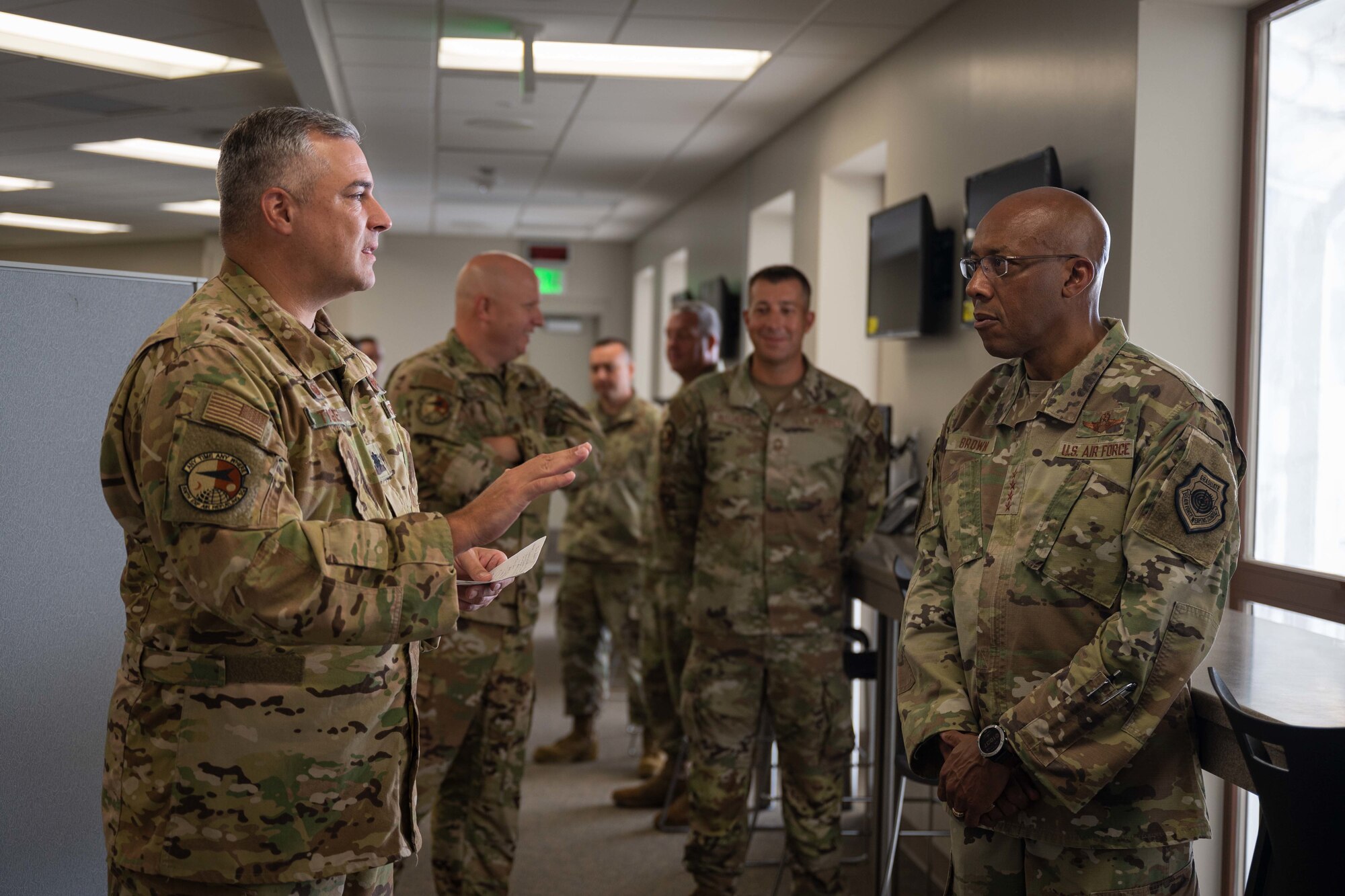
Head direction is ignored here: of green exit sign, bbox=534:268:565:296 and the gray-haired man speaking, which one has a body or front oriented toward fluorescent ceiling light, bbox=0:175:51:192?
the green exit sign

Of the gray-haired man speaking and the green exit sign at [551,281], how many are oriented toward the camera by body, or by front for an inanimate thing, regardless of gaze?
1

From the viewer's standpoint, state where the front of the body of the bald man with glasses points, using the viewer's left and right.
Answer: facing the viewer and to the left of the viewer

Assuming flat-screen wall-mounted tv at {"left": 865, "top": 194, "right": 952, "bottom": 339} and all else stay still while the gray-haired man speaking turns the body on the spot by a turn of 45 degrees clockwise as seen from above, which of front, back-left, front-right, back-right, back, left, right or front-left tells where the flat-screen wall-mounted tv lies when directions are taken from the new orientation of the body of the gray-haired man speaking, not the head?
left

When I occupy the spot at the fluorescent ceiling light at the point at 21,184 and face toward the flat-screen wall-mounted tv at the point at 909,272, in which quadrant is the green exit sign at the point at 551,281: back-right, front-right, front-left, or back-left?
front-left

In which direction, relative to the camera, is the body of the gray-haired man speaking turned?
to the viewer's right

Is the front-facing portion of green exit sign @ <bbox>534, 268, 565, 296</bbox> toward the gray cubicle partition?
yes

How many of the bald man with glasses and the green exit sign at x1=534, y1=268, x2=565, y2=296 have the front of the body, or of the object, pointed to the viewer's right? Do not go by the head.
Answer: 0

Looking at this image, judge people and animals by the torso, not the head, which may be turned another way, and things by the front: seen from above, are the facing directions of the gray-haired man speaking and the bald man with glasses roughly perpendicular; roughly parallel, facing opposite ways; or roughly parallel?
roughly parallel, facing opposite ways

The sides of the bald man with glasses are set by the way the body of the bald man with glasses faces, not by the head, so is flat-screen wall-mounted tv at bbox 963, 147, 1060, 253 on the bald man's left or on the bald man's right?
on the bald man's right

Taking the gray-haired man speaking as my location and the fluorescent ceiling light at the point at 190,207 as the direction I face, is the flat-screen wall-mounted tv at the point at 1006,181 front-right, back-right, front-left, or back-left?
front-right

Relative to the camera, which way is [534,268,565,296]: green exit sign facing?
toward the camera

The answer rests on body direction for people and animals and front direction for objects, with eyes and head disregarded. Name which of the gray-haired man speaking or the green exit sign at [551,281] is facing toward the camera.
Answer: the green exit sign

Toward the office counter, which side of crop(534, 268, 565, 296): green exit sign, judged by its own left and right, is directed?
front

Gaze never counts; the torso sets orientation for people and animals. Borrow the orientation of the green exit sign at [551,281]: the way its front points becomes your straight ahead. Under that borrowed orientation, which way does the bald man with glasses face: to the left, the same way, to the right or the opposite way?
to the right

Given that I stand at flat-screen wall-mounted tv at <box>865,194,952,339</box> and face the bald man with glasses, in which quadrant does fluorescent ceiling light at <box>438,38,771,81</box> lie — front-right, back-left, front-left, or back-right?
back-right

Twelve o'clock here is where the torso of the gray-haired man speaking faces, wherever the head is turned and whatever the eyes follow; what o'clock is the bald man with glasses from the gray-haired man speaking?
The bald man with glasses is roughly at 12 o'clock from the gray-haired man speaking.
